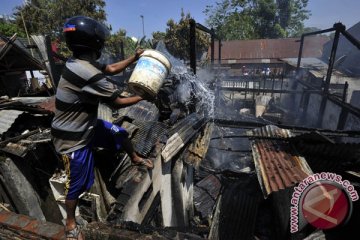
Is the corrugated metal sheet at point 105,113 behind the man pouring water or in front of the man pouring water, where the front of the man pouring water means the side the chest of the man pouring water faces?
in front

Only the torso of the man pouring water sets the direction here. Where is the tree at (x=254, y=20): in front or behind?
in front

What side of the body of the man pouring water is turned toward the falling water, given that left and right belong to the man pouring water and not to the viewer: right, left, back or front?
front

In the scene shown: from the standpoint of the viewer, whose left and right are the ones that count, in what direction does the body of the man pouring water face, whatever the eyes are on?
facing away from the viewer and to the right of the viewer

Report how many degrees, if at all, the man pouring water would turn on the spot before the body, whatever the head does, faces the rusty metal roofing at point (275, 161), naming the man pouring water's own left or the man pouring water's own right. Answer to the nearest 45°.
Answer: approximately 45° to the man pouring water's own right

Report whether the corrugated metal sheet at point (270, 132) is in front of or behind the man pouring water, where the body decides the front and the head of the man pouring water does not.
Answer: in front

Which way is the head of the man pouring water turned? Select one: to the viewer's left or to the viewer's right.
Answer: to the viewer's right

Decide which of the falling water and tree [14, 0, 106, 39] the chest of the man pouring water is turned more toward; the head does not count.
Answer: the falling water

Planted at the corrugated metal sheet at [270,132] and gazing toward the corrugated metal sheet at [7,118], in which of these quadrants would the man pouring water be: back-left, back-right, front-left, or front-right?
front-left
